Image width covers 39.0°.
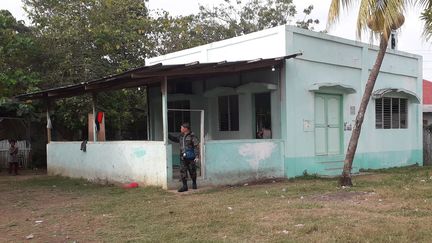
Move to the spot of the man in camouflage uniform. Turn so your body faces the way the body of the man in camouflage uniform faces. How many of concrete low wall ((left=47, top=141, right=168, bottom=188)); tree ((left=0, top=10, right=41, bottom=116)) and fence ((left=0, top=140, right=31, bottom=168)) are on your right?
3

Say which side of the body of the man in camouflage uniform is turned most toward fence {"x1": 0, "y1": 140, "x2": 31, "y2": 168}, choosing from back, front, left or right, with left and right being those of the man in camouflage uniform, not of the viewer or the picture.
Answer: right

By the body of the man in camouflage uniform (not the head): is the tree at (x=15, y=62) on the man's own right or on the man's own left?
on the man's own right

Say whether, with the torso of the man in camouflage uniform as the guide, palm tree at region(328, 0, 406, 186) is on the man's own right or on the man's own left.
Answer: on the man's own left

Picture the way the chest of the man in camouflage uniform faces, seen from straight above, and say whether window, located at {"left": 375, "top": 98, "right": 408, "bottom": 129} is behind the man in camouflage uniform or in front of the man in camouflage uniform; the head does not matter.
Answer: behind

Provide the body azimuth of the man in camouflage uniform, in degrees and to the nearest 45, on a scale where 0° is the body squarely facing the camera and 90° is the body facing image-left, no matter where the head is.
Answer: approximately 45°

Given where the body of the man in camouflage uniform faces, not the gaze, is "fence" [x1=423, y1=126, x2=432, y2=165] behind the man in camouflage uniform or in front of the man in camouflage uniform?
behind
